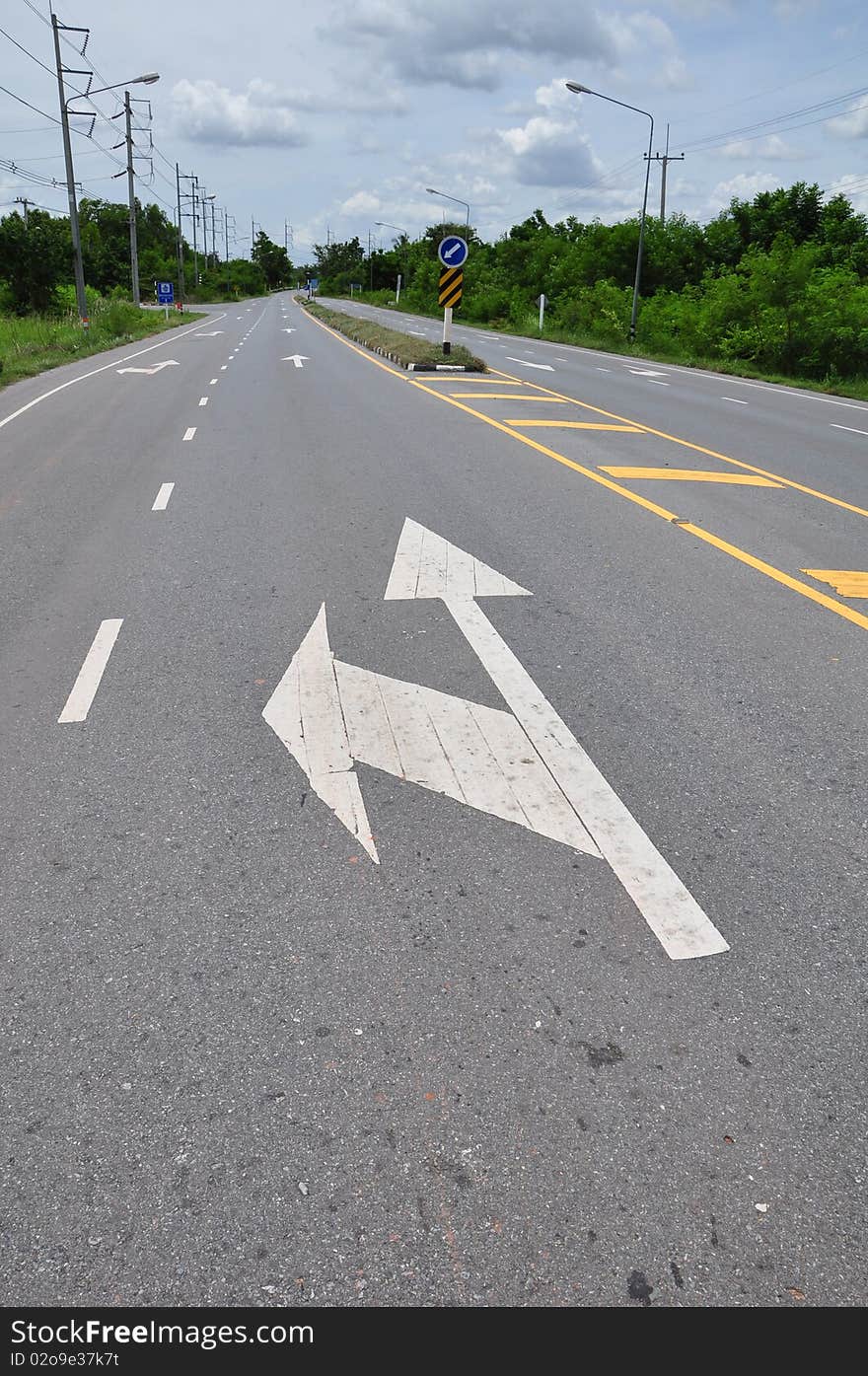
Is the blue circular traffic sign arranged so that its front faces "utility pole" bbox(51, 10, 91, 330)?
no

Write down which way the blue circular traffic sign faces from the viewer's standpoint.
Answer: facing the viewer
